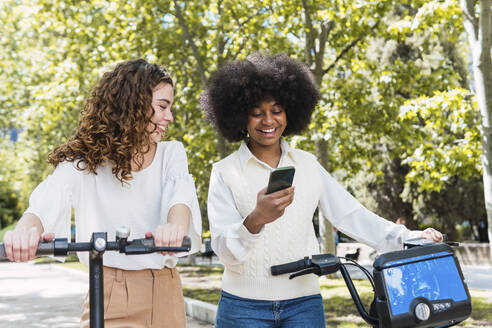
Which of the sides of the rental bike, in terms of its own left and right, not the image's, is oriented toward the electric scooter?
right

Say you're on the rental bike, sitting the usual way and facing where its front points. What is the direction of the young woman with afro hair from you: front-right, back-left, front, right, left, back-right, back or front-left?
back

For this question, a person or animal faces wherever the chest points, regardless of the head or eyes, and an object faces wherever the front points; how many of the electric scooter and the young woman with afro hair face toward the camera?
2

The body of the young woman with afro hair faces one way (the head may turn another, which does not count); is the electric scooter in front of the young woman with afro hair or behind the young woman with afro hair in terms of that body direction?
in front

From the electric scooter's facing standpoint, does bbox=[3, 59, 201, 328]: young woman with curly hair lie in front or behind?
behind

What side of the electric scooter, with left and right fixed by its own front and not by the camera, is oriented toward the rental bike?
left

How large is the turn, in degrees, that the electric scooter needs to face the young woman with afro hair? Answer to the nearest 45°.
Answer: approximately 135° to its left

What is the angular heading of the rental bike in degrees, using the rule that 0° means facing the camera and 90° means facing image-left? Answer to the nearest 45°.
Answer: approximately 315°

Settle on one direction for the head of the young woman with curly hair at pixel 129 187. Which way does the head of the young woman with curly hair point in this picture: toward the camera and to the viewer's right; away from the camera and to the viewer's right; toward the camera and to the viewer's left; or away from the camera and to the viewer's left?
toward the camera and to the viewer's right

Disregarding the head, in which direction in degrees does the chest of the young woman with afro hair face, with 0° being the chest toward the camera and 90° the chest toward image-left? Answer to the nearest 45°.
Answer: approximately 0°

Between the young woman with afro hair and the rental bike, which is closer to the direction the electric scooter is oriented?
the rental bike
